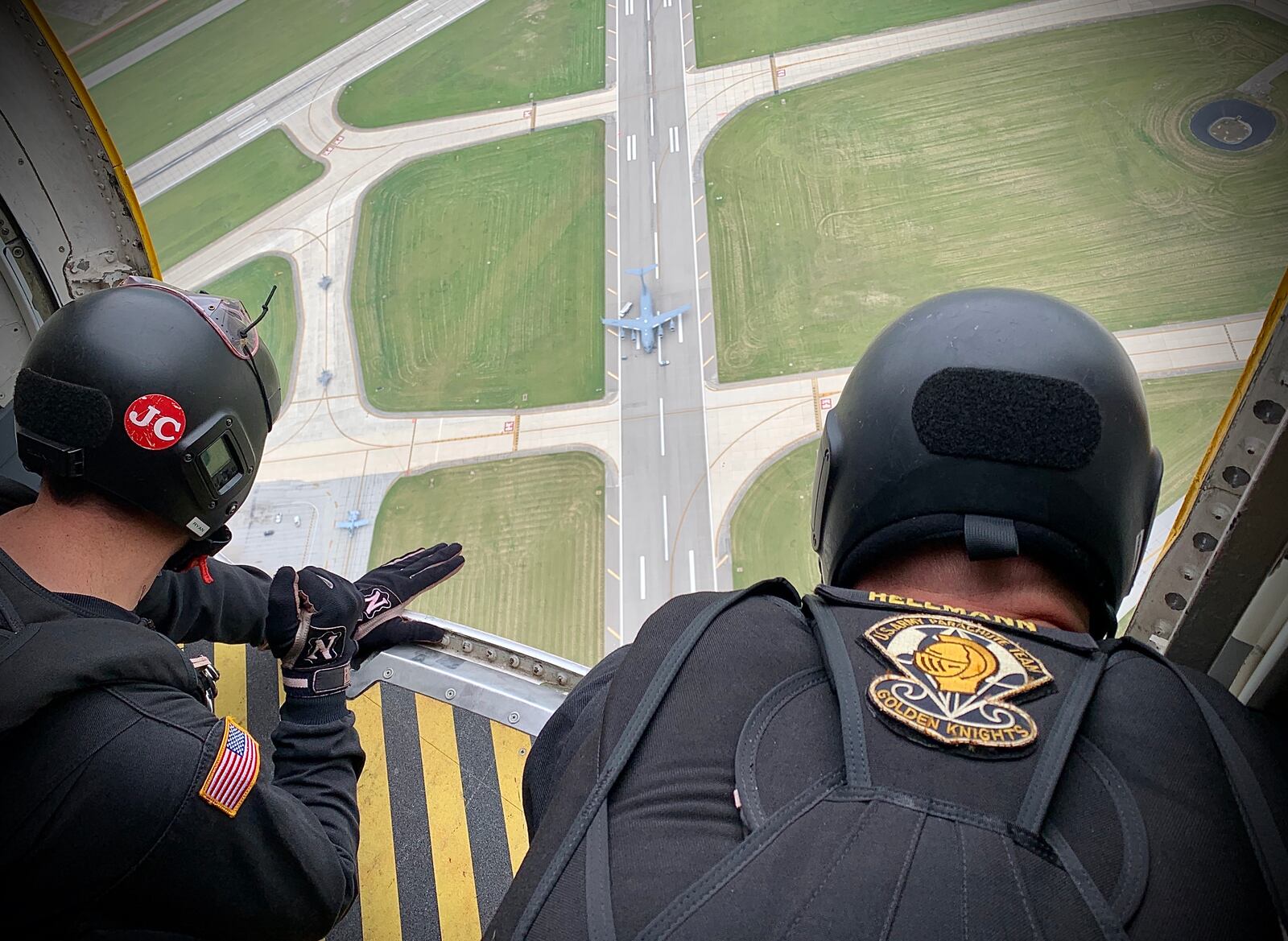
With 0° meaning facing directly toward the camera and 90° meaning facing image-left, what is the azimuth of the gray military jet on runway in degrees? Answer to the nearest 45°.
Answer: approximately 0°
